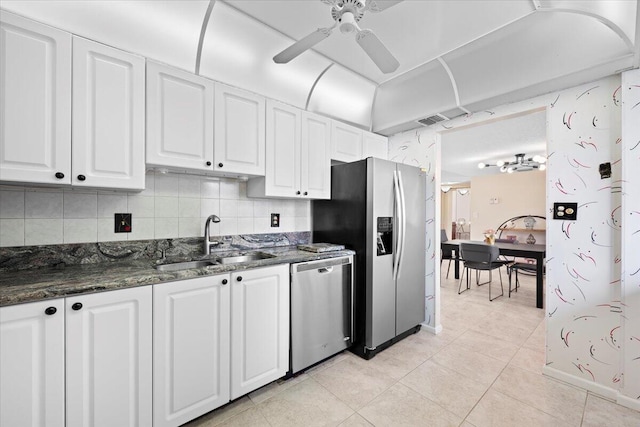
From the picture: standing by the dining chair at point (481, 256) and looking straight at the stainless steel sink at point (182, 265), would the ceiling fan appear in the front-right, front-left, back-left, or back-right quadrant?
front-left

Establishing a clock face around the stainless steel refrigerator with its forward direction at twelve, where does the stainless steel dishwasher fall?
The stainless steel dishwasher is roughly at 3 o'clock from the stainless steel refrigerator.

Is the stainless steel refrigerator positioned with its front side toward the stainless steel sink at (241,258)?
no

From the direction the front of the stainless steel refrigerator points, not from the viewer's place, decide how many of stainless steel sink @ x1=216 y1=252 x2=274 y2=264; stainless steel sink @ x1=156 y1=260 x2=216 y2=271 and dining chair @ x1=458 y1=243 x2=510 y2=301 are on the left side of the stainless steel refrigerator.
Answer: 1

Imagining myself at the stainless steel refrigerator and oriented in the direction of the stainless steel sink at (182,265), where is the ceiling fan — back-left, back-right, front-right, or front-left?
front-left

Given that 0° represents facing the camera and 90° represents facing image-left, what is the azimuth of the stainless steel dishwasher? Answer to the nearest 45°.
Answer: approximately 315°

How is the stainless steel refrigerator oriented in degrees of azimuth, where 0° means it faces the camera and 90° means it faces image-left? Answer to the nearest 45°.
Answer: approximately 315°

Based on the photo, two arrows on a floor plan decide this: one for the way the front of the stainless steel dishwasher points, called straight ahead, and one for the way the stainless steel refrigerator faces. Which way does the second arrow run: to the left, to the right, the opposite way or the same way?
the same way

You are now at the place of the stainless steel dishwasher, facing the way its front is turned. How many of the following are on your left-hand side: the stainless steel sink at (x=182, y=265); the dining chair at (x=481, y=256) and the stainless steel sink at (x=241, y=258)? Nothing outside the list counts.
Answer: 1

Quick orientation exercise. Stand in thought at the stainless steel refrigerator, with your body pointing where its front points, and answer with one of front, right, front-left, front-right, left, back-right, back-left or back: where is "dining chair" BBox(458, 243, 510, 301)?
left

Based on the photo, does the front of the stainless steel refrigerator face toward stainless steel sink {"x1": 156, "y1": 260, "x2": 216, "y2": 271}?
no

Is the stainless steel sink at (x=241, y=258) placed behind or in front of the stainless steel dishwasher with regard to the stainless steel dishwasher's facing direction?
behind

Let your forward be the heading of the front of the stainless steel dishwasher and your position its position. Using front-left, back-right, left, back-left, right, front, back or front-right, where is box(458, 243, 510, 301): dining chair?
left

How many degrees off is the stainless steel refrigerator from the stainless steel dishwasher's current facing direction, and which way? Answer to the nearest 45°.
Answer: approximately 90° to its left

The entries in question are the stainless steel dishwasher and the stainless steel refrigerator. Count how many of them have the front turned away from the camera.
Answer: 0
